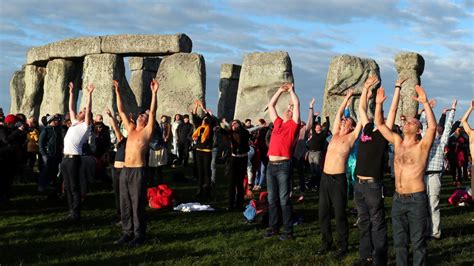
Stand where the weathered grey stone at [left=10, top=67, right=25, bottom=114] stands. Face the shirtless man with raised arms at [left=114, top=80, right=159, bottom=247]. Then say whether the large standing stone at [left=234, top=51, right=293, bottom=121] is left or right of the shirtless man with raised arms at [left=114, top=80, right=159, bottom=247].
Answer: left

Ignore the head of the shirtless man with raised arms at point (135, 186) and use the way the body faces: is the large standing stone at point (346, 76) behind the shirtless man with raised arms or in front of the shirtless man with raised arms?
behind

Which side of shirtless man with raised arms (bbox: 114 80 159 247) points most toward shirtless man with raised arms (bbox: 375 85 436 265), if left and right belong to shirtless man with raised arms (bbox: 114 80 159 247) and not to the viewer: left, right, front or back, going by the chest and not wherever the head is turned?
left

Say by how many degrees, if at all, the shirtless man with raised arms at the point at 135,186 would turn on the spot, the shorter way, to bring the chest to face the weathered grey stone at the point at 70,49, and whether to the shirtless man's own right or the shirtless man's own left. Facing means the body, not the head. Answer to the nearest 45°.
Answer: approximately 135° to the shirtless man's own right

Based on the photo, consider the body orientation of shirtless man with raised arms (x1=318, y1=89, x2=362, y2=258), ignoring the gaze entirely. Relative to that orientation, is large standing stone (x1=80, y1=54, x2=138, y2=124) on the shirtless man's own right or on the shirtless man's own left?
on the shirtless man's own right
